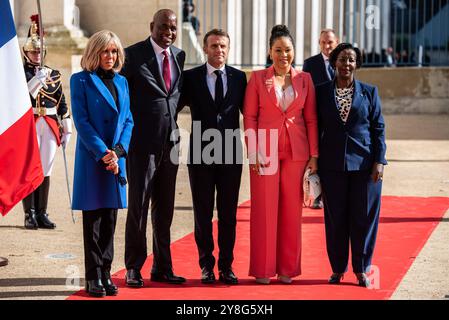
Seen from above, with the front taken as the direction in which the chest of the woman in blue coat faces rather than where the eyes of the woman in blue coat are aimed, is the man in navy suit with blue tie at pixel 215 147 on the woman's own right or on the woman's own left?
on the woman's own left

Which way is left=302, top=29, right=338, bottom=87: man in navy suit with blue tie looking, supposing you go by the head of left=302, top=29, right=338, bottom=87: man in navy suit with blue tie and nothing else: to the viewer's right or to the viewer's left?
to the viewer's left

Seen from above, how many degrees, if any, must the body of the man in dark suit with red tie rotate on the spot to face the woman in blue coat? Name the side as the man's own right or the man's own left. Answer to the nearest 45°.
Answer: approximately 90° to the man's own right

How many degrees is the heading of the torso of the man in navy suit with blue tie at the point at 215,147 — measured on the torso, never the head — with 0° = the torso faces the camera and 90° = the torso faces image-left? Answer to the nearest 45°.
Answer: approximately 0°

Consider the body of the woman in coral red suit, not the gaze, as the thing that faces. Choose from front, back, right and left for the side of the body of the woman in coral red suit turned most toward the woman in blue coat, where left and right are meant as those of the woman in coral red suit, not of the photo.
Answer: right

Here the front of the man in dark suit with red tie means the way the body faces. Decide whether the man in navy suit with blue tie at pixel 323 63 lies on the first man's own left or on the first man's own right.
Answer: on the first man's own left

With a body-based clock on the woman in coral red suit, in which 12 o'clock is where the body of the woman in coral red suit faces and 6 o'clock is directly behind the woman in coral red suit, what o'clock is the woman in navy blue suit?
The woman in navy blue suit is roughly at 9 o'clock from the woman in coral red suit.

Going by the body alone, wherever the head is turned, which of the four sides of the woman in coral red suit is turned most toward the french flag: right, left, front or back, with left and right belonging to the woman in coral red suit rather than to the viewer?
right

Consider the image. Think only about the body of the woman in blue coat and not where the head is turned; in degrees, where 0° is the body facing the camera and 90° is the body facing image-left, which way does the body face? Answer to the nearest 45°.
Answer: approximately 315°

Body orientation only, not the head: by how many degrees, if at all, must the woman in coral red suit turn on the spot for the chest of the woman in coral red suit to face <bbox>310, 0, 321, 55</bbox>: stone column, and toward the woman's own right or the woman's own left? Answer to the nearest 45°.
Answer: approximately 180°

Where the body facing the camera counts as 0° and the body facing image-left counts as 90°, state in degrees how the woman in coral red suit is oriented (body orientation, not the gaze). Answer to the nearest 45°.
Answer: approximately 0°

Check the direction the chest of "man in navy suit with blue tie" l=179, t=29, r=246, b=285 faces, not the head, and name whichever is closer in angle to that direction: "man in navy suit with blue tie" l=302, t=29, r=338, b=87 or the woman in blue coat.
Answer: the woman in blue coat
